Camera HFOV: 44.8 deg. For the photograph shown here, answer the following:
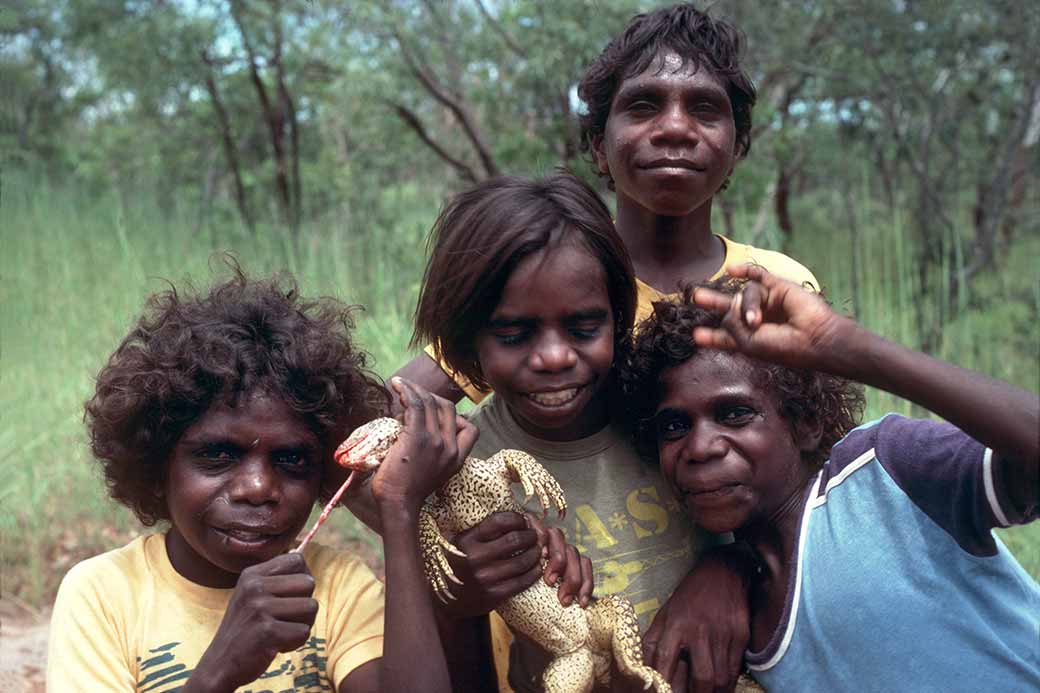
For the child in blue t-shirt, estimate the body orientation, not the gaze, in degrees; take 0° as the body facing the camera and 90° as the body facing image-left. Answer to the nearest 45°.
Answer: approximately 45°

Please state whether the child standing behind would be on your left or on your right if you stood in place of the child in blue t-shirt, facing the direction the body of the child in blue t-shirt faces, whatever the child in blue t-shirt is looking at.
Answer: on your right

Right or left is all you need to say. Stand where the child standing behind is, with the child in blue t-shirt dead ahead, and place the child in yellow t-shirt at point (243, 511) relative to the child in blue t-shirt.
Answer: right

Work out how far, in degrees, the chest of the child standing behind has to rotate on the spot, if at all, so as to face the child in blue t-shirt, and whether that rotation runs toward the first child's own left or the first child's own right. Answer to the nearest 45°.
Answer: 0° — they already face them

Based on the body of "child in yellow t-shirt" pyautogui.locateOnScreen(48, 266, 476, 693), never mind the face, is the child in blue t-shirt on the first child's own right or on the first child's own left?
on the first child's own left

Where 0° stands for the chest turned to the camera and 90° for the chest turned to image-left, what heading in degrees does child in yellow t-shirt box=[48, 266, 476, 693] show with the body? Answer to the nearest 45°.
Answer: approximately 0°

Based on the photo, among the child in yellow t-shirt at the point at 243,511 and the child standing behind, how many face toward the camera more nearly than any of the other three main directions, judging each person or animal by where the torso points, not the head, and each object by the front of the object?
2

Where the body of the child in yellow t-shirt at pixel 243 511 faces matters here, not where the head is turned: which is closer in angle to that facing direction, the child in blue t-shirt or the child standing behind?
the child in blue t-shirt

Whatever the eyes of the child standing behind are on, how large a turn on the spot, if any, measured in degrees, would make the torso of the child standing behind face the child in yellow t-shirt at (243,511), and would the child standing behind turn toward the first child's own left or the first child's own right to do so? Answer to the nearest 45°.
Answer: approximately 45° to the first child's own right
